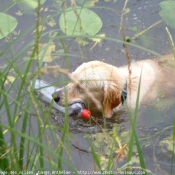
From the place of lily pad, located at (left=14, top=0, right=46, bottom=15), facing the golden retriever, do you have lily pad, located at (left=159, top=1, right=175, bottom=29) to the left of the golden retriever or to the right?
left

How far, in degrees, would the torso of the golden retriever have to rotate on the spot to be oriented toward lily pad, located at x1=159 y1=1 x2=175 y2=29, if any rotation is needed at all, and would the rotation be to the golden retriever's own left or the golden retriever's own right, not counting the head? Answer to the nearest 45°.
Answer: approximately 135° to the golden retriever's own right

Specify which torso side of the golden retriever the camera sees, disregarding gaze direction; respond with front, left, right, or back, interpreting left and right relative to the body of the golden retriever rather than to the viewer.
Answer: left

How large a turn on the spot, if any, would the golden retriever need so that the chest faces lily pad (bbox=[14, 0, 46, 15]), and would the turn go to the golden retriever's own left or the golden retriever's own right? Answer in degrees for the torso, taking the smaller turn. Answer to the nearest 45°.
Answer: approximately 45° to the golden retriever's own right
